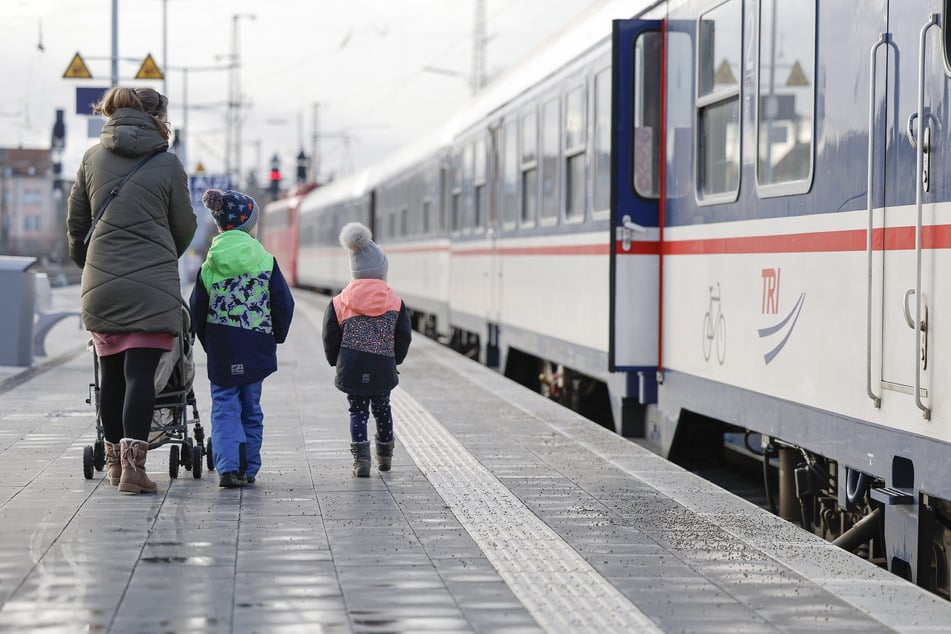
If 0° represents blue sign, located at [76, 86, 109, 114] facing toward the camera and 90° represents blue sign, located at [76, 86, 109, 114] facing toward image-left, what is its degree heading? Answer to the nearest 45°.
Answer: approximately 0°

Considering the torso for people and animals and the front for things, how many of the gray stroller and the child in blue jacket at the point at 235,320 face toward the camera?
0

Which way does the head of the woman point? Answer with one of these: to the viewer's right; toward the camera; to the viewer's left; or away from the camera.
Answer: away from the camera

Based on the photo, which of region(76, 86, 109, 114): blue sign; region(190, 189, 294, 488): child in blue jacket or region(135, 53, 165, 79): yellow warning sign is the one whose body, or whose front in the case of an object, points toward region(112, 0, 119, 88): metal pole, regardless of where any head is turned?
the child in blue jacket

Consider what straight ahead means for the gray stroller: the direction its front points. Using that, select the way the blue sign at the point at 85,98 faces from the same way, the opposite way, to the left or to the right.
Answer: the opposite way

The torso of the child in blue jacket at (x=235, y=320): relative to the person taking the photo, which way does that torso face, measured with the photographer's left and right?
facing away from the viewer

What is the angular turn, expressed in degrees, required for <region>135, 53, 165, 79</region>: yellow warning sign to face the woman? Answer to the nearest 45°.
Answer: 0° — it already faces them

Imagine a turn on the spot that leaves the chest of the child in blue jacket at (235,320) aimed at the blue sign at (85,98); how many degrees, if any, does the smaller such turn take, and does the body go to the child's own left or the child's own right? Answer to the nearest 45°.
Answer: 0° — they already face it

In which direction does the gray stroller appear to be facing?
away from the camera

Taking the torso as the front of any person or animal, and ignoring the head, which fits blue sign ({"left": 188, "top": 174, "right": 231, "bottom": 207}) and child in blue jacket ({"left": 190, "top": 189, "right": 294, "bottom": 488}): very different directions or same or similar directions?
very different directions

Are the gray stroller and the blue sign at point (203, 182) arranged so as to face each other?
yes
